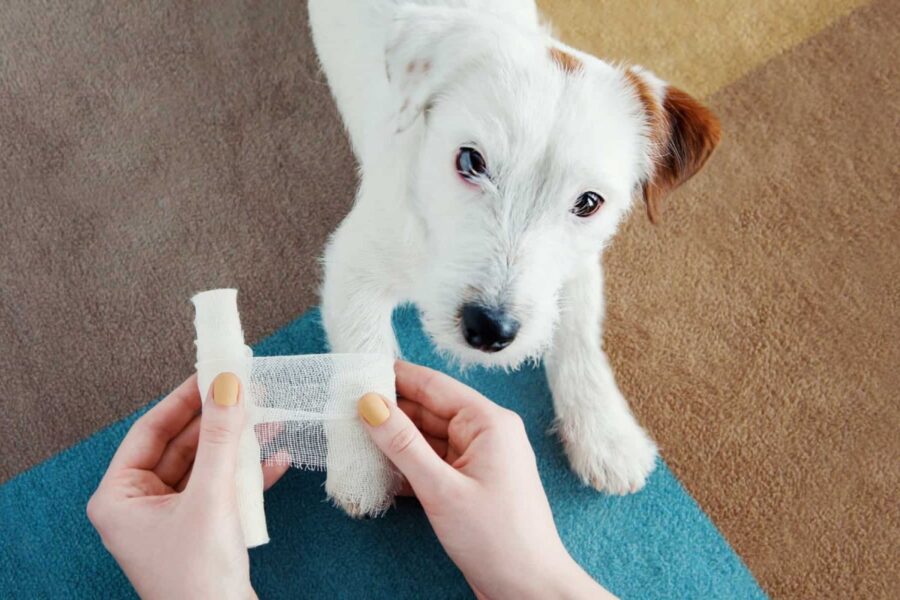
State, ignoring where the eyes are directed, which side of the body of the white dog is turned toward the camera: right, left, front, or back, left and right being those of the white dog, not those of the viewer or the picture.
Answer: front
